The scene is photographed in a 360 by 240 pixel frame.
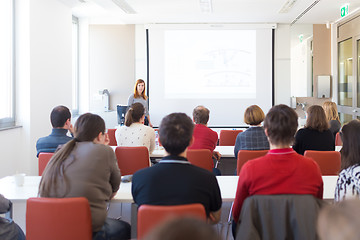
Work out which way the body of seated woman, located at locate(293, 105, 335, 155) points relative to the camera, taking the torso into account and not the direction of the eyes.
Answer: away from the camera

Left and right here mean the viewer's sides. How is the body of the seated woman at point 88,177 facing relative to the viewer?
facing away from the viewer and to the right of the viewer

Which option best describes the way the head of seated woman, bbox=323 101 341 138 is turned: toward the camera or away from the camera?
away from the camera

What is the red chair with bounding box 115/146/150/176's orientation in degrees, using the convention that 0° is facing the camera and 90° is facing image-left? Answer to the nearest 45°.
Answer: approximately 180°

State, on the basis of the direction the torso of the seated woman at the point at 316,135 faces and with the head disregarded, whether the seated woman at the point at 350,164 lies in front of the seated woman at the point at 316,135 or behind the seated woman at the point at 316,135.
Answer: behind

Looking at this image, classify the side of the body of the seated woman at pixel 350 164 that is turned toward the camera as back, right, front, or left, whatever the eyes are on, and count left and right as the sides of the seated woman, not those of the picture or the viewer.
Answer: back

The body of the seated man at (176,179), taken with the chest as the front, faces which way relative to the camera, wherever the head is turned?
away from the camera

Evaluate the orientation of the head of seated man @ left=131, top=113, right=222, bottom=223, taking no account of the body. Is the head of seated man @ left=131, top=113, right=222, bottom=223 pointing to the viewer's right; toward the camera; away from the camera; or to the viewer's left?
away from the camera

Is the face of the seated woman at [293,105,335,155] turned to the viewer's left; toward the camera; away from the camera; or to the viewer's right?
away from the camera

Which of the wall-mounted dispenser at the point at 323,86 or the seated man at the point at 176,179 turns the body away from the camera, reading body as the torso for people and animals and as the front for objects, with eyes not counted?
the seated man

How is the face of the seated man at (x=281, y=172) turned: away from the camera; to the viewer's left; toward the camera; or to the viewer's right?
away from the camera

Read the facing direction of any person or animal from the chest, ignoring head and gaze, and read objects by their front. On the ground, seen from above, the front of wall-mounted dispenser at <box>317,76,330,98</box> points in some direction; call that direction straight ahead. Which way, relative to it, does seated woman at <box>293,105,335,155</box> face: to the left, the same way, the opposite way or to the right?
the opposite way

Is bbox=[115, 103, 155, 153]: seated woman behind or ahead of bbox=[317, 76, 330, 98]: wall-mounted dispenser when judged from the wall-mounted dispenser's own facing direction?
ahead

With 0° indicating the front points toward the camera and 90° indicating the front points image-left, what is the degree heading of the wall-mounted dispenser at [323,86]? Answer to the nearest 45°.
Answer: approximately 0°
